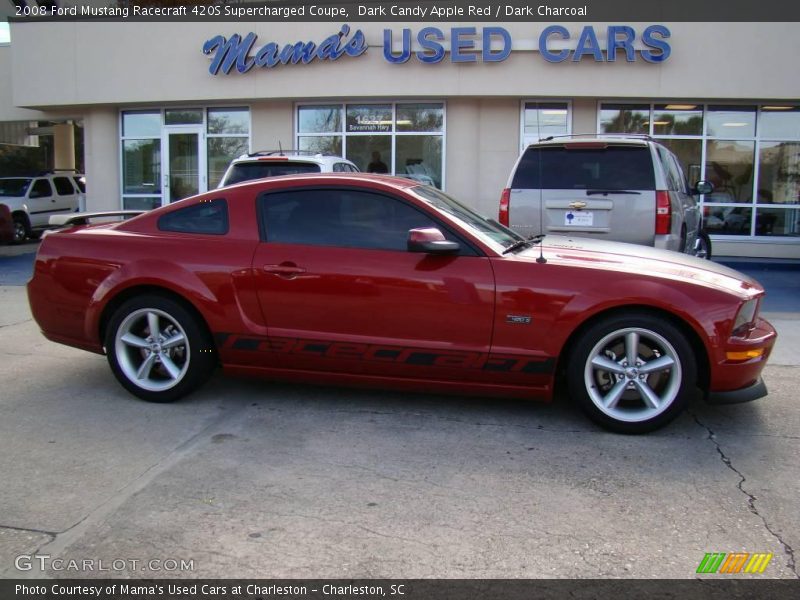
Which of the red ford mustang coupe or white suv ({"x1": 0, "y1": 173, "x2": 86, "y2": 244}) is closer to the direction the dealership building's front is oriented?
the red ford mustang coupe

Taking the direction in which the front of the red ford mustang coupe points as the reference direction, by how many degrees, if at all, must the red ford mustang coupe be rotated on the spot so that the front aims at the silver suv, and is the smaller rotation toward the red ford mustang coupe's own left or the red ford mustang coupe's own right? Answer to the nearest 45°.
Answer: approximately 45° to the red ford mustang coupe's own left

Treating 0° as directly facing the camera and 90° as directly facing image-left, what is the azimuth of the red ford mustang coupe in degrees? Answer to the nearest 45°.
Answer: approximately 270°

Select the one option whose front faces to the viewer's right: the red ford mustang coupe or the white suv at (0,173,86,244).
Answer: the red ford mustang coupe

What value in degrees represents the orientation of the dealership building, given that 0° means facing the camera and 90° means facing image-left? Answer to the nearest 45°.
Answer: approximately 0°

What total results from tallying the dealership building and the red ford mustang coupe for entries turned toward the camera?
1

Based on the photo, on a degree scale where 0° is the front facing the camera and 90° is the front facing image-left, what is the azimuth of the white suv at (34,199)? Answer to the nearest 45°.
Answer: approximately 45°

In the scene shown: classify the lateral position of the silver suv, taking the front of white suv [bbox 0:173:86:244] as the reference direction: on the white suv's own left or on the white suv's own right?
on the white suv's own left

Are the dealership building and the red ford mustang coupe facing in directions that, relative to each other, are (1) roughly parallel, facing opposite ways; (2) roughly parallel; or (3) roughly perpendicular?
roughly perpendicular
